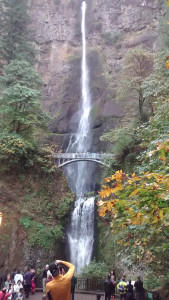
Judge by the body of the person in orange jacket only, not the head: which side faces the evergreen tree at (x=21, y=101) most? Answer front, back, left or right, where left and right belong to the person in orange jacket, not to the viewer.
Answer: front

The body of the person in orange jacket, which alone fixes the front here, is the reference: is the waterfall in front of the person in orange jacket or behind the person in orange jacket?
in front

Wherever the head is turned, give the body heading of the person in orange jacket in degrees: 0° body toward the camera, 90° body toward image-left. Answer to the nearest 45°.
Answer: approximately 180°

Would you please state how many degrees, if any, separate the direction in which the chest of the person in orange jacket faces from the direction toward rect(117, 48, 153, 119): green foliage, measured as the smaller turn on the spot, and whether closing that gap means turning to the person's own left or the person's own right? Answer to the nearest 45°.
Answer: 0° — they already face it

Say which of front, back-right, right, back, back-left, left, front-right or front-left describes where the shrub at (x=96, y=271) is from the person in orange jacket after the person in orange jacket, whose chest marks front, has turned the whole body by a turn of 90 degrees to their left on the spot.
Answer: right
